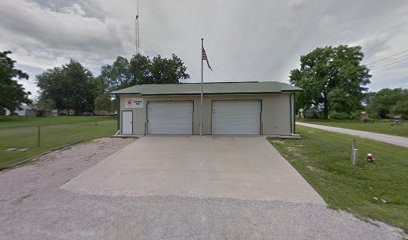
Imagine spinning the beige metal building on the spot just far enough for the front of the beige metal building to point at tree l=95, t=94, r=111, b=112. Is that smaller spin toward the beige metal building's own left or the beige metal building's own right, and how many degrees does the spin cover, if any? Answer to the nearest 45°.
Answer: approximately 135° to the beige metal building's own right

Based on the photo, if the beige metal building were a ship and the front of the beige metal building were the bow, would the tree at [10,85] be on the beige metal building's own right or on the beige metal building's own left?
on the beige metal building's own right

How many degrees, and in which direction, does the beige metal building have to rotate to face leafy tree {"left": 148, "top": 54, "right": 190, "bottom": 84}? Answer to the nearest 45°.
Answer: approximately 180°

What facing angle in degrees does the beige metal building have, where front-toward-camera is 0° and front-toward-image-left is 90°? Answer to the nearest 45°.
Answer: approximately 0°

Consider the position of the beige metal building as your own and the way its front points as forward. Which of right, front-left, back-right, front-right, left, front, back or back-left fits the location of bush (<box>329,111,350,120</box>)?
back-left

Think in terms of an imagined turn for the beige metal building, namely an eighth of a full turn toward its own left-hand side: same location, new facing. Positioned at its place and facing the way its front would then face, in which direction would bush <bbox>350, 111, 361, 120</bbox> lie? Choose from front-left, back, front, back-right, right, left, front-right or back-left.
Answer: left

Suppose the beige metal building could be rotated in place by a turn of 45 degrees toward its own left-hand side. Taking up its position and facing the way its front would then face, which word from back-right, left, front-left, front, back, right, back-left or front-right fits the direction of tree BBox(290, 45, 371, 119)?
left

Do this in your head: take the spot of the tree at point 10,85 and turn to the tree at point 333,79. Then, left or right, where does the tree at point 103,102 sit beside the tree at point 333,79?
left

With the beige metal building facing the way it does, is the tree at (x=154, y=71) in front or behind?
behind
